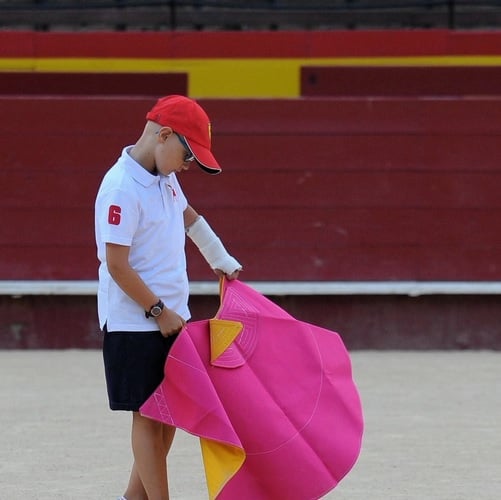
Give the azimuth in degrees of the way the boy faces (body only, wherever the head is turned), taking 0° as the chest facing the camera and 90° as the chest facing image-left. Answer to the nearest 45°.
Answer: approximately 315°

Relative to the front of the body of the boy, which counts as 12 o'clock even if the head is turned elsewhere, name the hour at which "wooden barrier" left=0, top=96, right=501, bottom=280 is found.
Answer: The wooden barrier is roughly at 8 o'clock from the boy.
